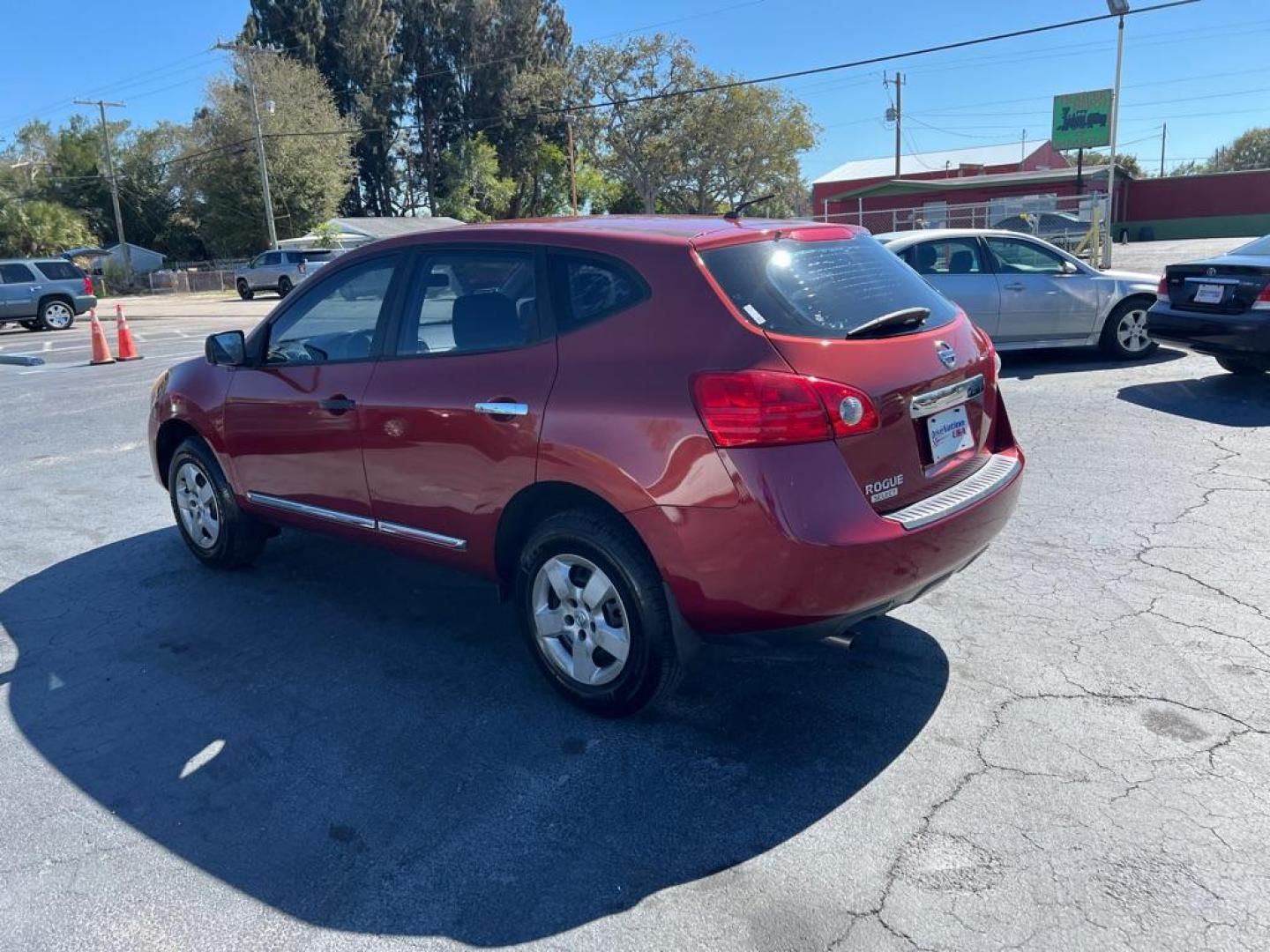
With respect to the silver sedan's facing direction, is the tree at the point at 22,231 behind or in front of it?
behind

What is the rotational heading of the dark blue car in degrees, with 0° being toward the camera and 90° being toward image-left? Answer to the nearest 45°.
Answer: approximately 225°

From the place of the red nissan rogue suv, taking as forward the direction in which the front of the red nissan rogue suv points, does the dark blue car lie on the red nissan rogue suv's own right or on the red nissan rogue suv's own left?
on the red nissan rogue suv's own right

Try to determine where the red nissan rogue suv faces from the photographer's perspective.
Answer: facing away from the viewer and to the left of the viewer

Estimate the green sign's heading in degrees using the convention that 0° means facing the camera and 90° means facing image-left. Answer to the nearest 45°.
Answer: approximately 0°

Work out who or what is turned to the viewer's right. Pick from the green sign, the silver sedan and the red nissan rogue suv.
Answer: the silver sedan

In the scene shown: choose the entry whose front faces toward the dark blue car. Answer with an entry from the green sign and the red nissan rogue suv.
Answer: the green sign
